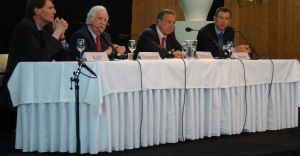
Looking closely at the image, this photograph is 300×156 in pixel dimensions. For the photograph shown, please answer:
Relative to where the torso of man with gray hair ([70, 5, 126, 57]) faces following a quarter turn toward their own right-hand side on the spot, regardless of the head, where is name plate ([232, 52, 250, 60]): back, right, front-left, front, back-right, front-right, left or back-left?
back-left

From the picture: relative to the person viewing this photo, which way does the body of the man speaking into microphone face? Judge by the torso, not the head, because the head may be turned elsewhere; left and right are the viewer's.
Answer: facing the viewer and to the right of the viewer

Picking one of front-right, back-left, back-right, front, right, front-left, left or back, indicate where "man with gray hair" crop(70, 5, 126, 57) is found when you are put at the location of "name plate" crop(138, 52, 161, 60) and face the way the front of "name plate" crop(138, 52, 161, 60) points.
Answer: back-right

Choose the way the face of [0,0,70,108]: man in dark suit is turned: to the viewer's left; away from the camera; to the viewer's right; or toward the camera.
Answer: to the viewer's right

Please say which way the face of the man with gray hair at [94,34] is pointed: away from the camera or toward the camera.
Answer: toward the camera

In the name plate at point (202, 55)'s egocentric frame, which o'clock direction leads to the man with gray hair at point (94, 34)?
The man with gray hair is roughly at 3 o'clock from the name plate.

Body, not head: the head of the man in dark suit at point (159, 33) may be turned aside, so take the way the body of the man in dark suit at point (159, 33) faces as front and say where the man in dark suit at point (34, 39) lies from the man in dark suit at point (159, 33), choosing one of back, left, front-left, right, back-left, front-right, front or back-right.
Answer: right

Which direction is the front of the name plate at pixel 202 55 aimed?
toward the camera

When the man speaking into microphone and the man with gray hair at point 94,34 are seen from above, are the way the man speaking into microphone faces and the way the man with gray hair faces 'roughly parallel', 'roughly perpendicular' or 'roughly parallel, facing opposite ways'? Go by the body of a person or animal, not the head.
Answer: roughly parallel

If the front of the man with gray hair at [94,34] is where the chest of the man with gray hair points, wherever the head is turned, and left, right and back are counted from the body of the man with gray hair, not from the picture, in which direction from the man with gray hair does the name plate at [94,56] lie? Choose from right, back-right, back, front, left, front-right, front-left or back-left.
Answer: front-right

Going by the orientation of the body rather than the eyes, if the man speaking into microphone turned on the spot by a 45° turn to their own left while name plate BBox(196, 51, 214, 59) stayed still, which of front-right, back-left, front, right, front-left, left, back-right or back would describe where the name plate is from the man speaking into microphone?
right

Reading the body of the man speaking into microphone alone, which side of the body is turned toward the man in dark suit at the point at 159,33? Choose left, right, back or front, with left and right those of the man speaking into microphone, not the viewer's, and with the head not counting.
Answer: right

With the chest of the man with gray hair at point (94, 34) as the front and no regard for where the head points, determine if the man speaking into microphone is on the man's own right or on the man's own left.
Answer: on the man's own left

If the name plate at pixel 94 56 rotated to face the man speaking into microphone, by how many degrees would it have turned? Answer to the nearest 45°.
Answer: approximately 135° to its left

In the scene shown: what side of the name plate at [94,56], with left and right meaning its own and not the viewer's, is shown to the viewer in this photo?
front

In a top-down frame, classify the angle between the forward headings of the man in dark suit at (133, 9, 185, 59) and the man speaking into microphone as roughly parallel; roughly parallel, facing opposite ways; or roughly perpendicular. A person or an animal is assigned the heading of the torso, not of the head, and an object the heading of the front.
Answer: roughly parallel
